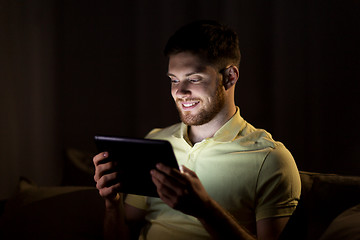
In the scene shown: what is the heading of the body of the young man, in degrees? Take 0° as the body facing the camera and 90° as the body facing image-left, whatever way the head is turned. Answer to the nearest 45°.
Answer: approximately 45°

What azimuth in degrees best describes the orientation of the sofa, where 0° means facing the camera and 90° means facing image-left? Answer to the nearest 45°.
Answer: approximately 0°

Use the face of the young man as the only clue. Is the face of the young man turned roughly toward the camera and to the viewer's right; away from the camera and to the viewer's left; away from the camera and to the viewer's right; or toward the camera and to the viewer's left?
toward the camera and to the viewer's left
